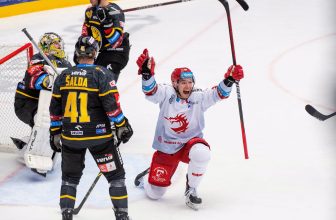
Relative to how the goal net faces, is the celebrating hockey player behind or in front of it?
in front

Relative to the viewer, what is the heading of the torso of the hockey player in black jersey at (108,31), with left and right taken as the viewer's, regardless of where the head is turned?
facing the viewer and to the left of the viewer

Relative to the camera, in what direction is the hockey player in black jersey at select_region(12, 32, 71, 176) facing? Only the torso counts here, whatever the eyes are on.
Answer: to the viewer's right

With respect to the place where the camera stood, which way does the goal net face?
facing the viewer and to the right of the viewer

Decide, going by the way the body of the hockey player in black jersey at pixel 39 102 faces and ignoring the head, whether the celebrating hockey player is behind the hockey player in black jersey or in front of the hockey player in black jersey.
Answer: in front

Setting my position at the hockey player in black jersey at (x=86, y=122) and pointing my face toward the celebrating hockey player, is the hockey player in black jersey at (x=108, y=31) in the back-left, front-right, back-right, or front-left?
front-left

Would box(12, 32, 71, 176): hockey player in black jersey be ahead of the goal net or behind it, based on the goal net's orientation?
ahead

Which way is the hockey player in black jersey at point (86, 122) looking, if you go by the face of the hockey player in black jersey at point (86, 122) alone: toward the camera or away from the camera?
away from the camera

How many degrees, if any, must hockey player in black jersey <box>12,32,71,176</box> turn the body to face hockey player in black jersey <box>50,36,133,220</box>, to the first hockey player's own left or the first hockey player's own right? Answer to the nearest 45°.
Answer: approximately 90° to the first hockey player's own right

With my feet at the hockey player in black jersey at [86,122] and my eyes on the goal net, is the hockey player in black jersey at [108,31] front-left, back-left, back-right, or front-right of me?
front-right

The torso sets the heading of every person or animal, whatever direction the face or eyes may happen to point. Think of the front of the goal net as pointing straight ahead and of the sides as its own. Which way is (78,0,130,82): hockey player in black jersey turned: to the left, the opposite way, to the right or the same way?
to the right
